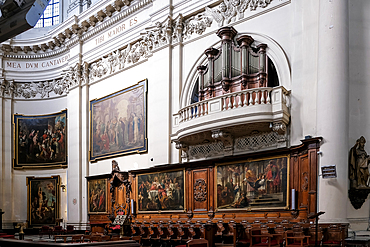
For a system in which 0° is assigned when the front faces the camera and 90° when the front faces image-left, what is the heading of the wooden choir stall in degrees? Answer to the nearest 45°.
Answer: approximately 45°

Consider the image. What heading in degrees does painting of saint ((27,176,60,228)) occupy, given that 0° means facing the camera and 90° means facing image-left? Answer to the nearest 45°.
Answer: approximately 0°
